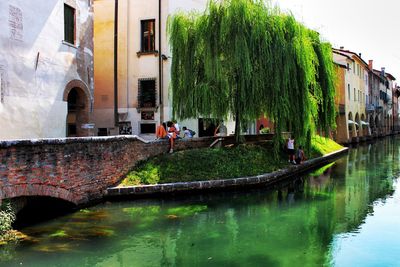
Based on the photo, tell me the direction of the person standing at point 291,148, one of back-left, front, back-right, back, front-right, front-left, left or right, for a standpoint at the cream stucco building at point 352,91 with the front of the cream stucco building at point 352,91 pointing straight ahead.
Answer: front-right

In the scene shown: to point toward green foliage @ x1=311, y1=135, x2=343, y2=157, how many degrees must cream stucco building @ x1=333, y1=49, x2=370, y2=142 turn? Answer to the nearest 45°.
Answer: approximately 45° to its right
